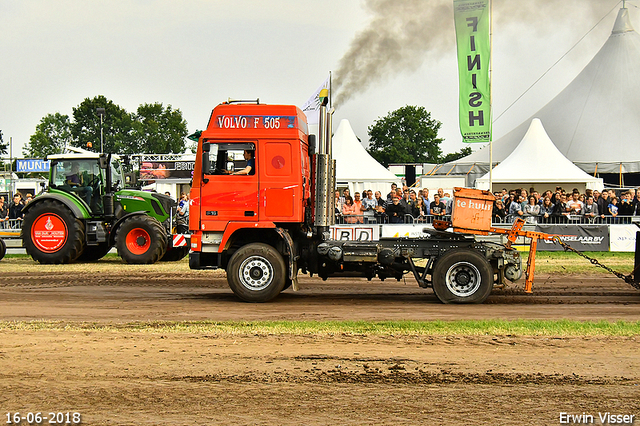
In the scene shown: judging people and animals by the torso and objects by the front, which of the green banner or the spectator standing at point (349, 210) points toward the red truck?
the spectator standing

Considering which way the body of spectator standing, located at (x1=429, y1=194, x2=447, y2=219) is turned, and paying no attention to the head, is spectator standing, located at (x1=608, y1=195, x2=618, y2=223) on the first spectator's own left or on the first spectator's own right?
on the first spectator's own left

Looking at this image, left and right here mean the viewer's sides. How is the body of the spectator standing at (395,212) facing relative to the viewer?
facing the viewer

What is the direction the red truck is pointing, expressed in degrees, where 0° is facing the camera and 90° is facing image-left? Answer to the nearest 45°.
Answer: approximately 90°

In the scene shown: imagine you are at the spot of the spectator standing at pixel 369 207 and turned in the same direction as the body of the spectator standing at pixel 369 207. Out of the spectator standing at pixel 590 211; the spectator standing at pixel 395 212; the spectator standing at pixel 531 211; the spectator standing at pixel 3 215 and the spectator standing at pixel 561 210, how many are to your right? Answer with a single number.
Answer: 1

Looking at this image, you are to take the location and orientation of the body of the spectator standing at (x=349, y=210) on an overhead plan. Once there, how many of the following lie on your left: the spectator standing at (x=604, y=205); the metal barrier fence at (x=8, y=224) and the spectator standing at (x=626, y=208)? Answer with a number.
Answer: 2

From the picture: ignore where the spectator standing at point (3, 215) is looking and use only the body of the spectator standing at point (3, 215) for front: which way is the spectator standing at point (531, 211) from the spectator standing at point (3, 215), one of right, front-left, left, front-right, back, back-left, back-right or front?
front-left

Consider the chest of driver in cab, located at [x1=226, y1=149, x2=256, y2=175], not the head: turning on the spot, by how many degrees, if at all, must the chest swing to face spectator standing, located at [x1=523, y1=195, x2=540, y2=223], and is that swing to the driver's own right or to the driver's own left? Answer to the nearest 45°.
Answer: approximately 135° to the driver's own right

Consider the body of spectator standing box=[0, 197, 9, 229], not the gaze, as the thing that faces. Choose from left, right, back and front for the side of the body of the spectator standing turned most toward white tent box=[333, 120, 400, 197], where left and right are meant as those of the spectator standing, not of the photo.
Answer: left

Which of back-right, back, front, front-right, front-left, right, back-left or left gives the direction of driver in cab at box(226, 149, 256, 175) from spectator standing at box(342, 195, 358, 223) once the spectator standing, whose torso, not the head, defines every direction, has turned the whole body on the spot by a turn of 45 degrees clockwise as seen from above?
front-left

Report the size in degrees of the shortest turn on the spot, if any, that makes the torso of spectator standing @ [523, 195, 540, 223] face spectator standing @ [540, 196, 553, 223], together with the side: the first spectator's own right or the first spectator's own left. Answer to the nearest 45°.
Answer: approximately 135° to the first spectator's own left

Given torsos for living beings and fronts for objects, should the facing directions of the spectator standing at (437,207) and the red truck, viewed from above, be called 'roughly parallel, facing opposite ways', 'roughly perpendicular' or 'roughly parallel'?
roughly perpendicular

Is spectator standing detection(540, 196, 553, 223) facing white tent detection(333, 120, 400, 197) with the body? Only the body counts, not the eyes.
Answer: no

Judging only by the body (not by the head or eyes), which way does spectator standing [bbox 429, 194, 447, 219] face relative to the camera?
toward the camera

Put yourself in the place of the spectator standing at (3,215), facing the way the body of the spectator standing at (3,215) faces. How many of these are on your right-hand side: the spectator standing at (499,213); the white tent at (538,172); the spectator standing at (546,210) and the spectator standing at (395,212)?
0

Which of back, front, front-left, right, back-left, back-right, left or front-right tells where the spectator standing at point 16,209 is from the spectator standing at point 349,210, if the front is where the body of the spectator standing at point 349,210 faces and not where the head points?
right
